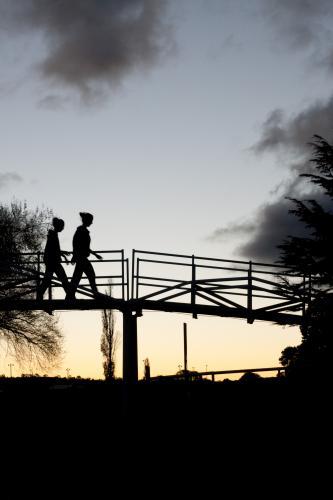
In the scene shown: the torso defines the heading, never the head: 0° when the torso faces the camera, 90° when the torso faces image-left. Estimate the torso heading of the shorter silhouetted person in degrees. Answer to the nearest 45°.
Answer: approximately 270°

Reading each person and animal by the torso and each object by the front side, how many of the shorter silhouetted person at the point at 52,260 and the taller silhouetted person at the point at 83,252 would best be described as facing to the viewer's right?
2

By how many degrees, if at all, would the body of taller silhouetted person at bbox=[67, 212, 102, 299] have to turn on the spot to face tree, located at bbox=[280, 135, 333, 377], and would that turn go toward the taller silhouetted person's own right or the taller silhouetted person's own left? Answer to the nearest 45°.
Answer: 0° — they already face it

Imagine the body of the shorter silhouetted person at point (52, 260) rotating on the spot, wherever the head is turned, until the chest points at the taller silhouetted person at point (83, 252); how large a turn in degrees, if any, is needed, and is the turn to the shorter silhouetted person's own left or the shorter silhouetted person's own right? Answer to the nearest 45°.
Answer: approximately 45° to the shorter silhouetted person's own right

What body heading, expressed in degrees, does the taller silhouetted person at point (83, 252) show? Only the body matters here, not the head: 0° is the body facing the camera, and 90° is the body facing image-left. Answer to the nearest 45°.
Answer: approximately 270°

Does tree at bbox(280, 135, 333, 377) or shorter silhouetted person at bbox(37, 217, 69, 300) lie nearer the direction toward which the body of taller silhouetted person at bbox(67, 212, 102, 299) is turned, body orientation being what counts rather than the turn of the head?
the tree

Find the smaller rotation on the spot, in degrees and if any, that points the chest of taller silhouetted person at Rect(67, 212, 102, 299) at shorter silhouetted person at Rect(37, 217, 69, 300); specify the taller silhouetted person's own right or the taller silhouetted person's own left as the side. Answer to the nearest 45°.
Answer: approximately 135° to the taller silhouetted person's own left

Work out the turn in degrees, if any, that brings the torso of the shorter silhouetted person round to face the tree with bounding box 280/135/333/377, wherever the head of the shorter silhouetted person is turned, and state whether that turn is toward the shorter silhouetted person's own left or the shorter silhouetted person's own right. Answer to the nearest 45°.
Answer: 0° — they already face it
